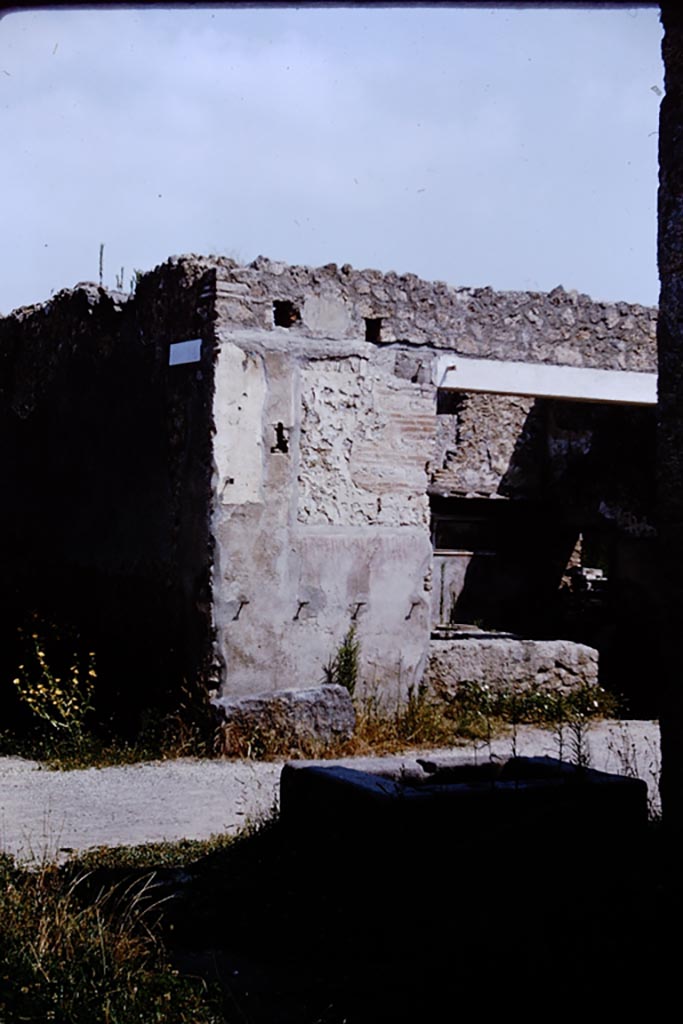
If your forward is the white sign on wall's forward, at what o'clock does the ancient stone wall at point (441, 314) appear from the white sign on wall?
The ancient stone wall is roughly at 7 o'clock from the white sign on wall.

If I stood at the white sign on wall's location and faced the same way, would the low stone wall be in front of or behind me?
behind

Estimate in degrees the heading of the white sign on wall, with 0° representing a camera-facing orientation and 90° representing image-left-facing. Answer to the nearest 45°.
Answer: approximately 45°
